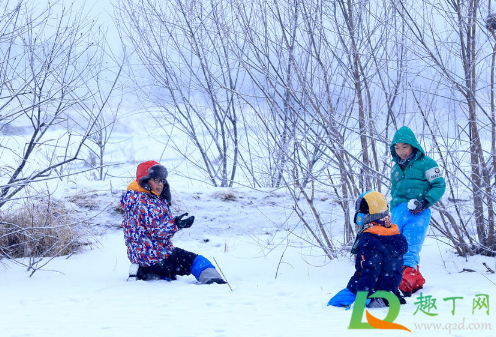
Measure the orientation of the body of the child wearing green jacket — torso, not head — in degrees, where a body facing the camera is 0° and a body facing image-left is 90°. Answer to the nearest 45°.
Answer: approximately 45°

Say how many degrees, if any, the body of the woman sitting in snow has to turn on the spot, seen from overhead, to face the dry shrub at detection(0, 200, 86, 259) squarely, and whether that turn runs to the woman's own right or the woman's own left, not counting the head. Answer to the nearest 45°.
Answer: approximately 135° to the woman's own left

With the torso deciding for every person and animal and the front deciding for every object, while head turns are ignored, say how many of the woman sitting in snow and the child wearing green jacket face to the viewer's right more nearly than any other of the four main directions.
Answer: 1

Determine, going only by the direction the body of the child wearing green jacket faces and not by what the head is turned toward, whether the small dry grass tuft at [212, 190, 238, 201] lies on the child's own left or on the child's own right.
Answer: on the child's own right

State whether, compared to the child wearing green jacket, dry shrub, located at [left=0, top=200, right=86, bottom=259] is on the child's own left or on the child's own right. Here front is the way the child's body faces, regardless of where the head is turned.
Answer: on the child's own right

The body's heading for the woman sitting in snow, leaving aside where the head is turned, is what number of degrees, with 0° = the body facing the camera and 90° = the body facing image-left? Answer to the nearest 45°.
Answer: approximately 270°

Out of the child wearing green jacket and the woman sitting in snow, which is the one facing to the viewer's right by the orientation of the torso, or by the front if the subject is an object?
the woman sitting in snow

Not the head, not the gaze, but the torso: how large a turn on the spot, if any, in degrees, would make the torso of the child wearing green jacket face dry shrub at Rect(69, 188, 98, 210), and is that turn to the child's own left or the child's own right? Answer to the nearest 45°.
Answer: approximately 45° to the child's own right

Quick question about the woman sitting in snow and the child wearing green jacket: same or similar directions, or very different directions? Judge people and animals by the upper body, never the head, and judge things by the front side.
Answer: very different directions

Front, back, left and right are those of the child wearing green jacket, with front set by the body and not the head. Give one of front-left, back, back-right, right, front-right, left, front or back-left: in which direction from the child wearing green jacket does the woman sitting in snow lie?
front-right
